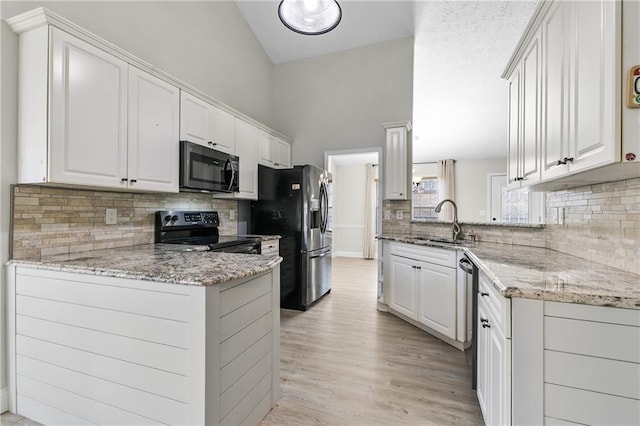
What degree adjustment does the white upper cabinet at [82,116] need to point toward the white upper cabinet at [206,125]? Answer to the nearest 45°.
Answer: approximately 90° to its left

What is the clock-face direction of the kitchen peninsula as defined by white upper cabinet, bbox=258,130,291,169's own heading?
The kitchen peninsula is roughly at 2 o'clock from the white upper cabinet.

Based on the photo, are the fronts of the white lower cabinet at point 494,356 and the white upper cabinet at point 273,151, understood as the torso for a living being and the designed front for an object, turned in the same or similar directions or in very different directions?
very different directions

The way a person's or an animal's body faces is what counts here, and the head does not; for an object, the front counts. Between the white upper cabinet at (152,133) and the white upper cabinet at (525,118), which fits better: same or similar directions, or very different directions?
very different directions

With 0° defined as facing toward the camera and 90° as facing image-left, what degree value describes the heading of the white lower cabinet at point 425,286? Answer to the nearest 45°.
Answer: approximately 45°

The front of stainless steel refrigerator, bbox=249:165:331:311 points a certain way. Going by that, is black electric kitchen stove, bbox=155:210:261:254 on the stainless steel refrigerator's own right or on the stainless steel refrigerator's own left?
on the stainless steel refrigerator's own right

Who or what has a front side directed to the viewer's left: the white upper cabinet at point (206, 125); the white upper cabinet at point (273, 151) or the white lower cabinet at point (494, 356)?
the white lower cabinet

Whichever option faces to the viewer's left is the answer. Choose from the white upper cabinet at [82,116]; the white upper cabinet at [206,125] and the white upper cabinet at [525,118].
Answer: the white upper cabinet at [525,118]

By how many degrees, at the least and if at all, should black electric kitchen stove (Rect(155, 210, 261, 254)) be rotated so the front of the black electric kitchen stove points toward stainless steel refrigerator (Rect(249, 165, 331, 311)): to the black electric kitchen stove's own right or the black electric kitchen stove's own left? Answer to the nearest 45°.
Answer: approximately 45° to the black electric kitchen stove's own left

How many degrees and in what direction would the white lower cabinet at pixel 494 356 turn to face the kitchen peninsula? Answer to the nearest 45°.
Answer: approximately 45° to its left

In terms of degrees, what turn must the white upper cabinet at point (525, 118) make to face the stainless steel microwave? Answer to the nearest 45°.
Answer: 0° — it already faces it

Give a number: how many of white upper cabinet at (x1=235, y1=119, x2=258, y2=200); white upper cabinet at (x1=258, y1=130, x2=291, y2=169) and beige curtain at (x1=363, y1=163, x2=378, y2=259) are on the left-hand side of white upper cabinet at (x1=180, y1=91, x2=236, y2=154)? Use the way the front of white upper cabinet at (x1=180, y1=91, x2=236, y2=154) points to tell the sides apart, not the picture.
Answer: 3

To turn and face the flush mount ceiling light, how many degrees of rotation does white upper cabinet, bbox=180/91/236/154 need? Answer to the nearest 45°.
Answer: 0° — it already faces it

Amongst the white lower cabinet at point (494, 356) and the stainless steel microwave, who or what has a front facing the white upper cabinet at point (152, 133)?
the white lower cabinet
